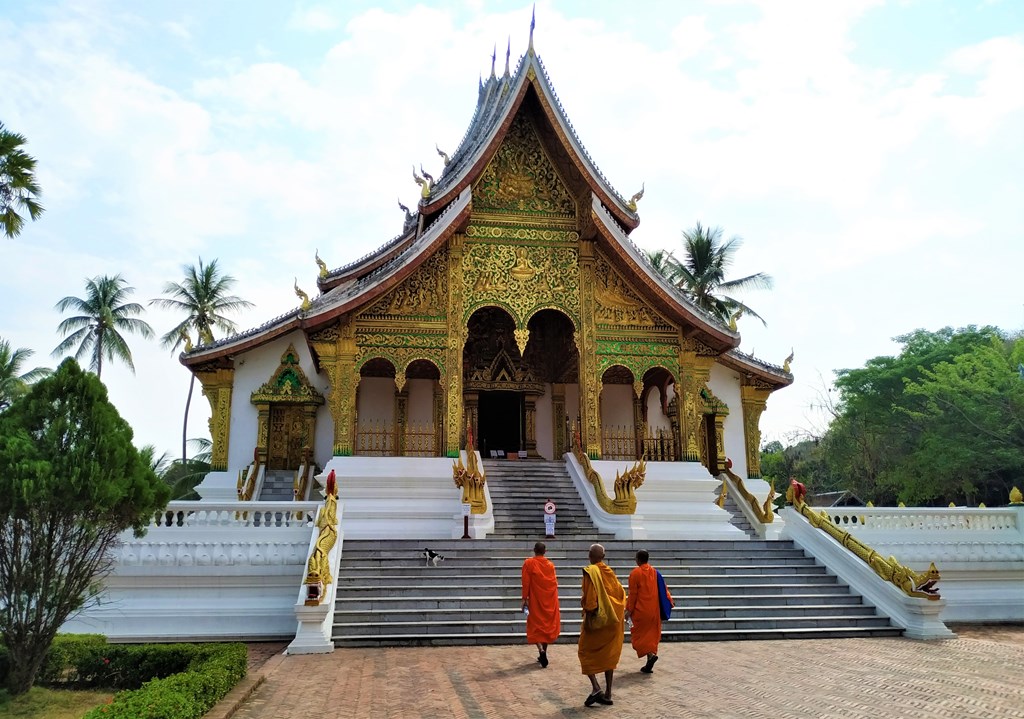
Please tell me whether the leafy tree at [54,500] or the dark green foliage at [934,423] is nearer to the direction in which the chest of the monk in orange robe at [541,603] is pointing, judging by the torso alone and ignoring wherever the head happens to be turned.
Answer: the dark green foliage

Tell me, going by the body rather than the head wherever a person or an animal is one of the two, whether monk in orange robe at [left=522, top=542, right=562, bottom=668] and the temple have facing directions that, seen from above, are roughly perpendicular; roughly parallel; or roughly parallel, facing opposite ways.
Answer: roughly parallel, facing opposite ways

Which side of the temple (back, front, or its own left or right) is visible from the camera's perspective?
front

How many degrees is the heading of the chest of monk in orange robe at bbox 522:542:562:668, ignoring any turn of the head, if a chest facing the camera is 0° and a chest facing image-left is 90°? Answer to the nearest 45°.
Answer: approximately 180°

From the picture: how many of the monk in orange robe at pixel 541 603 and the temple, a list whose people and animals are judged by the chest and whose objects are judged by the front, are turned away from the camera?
1

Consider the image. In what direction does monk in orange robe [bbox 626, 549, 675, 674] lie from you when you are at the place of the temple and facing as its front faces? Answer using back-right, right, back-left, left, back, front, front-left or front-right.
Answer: front

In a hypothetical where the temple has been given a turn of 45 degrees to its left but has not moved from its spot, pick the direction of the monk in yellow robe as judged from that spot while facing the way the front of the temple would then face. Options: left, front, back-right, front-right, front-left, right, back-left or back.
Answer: front-right

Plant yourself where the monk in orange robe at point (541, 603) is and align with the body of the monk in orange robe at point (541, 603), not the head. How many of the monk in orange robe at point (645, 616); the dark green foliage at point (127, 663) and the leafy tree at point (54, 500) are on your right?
1

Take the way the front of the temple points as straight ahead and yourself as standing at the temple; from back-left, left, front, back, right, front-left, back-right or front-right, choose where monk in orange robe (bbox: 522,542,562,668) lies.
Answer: front

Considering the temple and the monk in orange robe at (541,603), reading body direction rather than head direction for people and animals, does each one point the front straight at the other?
yes

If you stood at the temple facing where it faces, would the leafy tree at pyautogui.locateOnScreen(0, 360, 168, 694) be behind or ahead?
ahead

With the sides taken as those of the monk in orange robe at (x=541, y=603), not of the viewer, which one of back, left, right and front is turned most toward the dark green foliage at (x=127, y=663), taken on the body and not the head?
left

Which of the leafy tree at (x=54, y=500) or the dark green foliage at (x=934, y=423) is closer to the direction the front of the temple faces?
the leafy tree

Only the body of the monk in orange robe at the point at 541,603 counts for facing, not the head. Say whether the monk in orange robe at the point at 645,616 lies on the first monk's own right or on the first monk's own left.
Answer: on the first monk's own right
